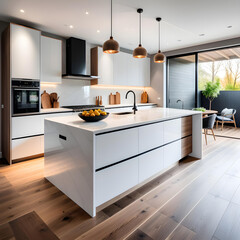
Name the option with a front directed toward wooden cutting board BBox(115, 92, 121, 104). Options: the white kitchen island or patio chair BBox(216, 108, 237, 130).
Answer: the patio chair

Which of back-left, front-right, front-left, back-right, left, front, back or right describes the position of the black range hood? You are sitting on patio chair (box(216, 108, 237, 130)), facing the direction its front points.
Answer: front

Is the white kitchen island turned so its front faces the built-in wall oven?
no

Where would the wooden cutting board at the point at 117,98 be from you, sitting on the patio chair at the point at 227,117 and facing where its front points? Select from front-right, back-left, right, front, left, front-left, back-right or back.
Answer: front

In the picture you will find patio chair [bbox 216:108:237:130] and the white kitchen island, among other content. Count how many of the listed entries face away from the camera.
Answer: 0

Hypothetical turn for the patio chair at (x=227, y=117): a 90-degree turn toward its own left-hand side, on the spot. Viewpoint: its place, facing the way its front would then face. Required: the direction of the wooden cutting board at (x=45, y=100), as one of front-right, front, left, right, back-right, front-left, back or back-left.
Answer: right

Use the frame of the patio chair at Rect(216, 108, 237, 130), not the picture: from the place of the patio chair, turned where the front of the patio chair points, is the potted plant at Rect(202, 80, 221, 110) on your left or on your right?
on your right

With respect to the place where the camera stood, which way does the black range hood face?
facing the viewer and to the right of the viewer

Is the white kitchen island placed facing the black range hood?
no

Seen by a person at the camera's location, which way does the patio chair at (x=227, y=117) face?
facing the viewer and to the left of the viewer

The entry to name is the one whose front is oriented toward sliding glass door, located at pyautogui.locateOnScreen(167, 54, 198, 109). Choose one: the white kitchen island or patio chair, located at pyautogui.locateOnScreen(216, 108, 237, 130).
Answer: the patio chair

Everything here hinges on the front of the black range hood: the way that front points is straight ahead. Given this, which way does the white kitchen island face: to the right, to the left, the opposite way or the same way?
the same way

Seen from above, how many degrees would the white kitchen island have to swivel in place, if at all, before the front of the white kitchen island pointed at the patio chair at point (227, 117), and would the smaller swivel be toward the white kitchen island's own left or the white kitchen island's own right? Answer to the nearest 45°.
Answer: approximately 90° to the white kitchen island's own left
